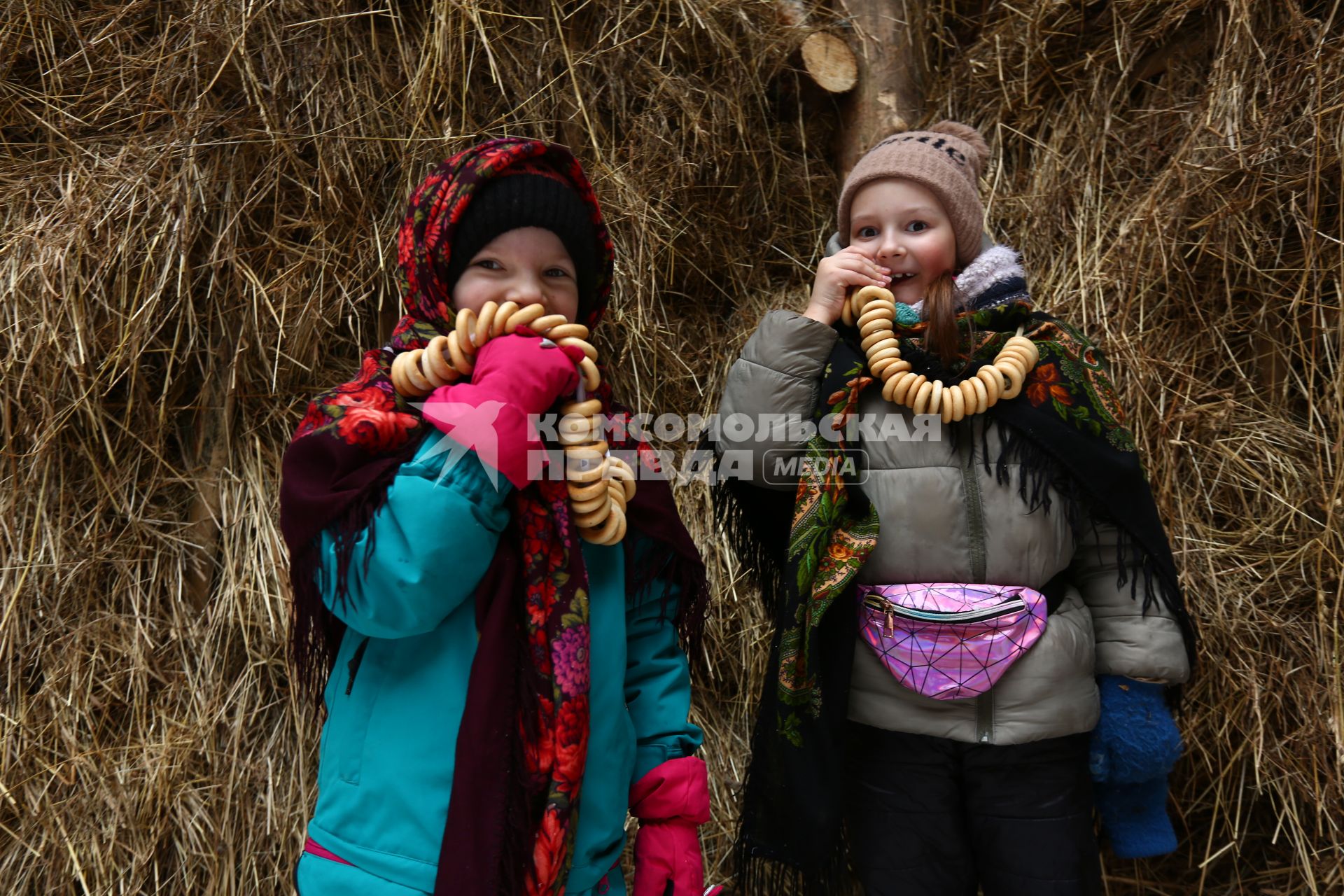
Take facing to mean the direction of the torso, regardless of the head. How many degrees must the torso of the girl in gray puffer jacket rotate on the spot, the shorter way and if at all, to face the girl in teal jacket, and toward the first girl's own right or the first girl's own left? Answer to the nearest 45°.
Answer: approximately 45° to the first girl's own right

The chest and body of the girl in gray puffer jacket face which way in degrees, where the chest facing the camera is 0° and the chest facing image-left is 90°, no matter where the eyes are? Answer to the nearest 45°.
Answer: approximately 0°
